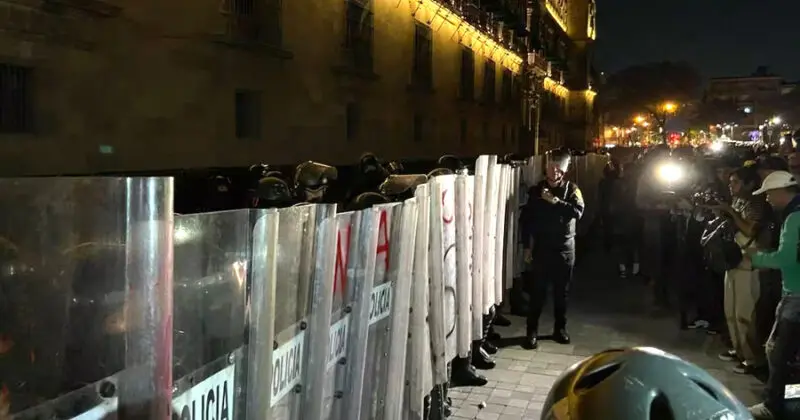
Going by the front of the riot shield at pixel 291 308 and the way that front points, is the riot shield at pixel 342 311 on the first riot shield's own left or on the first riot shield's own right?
on the first riot shield's own left

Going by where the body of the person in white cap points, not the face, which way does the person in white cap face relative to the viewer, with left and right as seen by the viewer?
facing to the left of the viewer

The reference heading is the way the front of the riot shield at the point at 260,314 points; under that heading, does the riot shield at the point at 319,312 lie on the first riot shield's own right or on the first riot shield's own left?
on the first riot shield's own left

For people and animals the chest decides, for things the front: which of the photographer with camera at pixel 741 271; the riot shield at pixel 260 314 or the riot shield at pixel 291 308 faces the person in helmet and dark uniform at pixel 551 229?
the photographer with camera

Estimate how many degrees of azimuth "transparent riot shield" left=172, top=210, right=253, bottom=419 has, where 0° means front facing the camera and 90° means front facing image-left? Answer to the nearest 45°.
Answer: approximately 315°

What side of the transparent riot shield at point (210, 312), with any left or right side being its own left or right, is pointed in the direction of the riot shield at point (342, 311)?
left

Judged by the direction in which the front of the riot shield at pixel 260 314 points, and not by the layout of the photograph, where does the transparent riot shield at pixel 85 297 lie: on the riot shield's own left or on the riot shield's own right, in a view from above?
on the riot shield's own right

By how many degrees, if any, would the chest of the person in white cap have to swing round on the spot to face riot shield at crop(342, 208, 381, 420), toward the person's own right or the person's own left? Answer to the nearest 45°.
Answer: approximately 45° to the person's own left

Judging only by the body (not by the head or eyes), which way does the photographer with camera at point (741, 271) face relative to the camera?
to the viewer's left

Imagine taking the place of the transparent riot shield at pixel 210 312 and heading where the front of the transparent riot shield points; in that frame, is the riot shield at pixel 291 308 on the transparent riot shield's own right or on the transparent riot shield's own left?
on the transparent riot shield's own left

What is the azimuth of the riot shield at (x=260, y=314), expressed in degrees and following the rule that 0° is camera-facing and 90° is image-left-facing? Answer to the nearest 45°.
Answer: approximately 315°

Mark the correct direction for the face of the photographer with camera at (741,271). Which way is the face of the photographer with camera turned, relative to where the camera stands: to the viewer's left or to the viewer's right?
to the viewer's left

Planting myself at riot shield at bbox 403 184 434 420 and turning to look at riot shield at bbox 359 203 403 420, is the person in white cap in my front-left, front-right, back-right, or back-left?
back-left

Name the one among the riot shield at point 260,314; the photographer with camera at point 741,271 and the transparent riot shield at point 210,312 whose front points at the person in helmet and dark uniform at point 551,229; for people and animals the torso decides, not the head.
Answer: the photographer with camera
